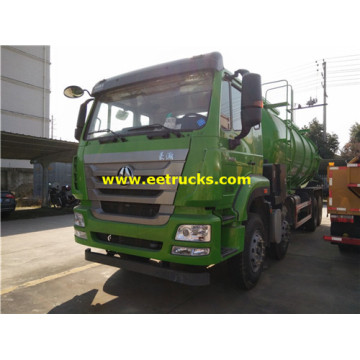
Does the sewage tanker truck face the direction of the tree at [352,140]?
no

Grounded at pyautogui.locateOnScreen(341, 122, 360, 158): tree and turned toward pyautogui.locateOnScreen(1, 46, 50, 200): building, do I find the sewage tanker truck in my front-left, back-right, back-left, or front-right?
front-left

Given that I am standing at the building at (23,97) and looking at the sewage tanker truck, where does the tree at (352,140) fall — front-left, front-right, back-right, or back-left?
front-left

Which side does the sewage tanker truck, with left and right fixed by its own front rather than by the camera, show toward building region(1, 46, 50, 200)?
right

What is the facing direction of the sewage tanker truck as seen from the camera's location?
facing the viewer and to the left of the viewer
